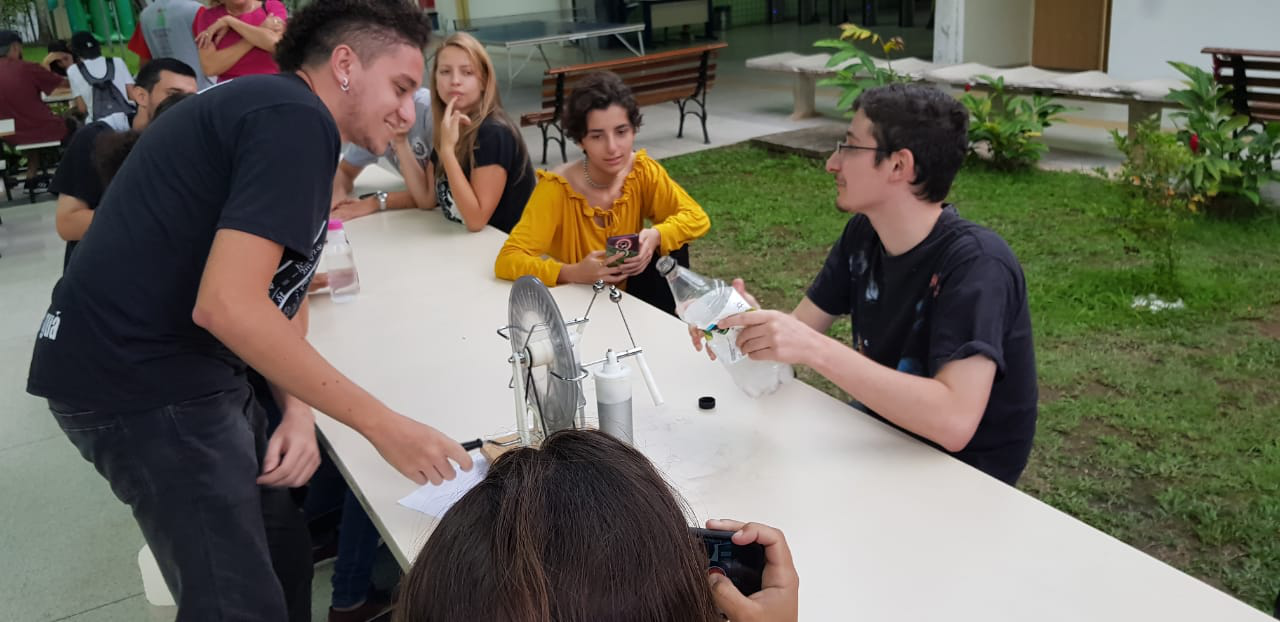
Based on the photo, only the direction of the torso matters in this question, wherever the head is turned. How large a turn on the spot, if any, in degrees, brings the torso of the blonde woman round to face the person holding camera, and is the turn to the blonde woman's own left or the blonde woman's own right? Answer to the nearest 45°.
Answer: approximately 45° to the blonde woman's own left

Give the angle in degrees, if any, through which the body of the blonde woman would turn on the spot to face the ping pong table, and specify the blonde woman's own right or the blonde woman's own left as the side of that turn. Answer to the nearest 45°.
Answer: approximately 135° to the blonde woman's own right

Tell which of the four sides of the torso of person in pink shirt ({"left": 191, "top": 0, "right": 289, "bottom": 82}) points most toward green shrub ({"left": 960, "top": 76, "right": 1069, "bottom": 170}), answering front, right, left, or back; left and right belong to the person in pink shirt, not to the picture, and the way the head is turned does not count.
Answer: left

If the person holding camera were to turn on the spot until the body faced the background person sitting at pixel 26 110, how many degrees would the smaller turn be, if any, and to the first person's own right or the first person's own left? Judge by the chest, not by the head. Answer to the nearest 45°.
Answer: approximately 45° to the first person's own left

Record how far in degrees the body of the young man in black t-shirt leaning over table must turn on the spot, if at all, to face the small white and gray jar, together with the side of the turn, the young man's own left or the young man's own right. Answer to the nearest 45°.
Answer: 0° — they already face it

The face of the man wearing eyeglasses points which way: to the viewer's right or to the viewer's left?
to the viewer's left

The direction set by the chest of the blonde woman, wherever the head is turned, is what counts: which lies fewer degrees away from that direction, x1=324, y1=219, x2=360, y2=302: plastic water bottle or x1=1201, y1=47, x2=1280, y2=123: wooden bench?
the plastic water bottle

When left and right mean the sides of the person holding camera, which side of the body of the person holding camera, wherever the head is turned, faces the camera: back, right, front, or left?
back

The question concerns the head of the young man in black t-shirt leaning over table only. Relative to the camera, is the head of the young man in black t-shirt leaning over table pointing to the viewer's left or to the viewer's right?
to the viewer's right

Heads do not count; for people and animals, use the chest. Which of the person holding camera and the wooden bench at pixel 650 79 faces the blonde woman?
the person holding camera

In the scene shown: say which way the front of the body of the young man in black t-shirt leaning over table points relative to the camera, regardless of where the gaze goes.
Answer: to the viewer's right
